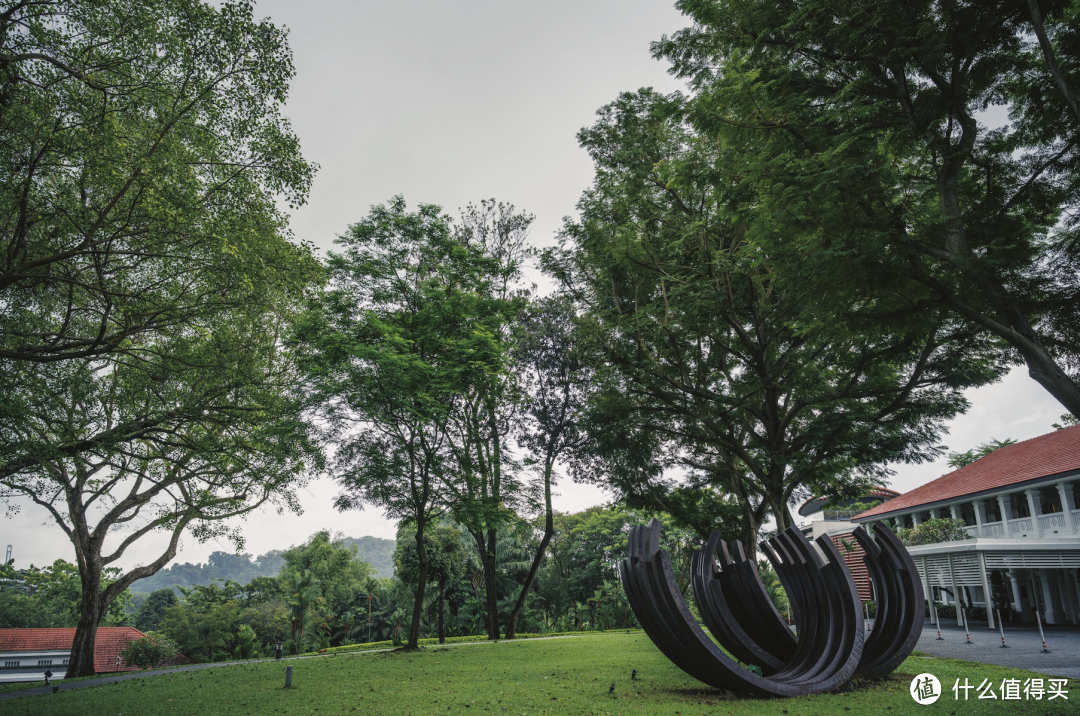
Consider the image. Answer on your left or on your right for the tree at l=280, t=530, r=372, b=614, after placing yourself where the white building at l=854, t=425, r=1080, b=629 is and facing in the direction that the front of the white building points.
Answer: on your right

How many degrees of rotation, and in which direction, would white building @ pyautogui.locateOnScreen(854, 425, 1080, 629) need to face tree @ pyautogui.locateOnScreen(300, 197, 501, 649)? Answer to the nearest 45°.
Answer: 0° — it already faces it

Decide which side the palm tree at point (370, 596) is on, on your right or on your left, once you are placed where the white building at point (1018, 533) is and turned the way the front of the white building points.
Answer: on your right

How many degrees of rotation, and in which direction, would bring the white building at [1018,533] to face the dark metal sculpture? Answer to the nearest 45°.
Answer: approximately 45° to its left

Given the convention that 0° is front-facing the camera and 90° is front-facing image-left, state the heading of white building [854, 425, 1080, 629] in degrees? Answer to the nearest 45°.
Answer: approximately 45°

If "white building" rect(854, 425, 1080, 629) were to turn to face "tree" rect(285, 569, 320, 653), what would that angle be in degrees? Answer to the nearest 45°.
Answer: approximately 45° to its right
